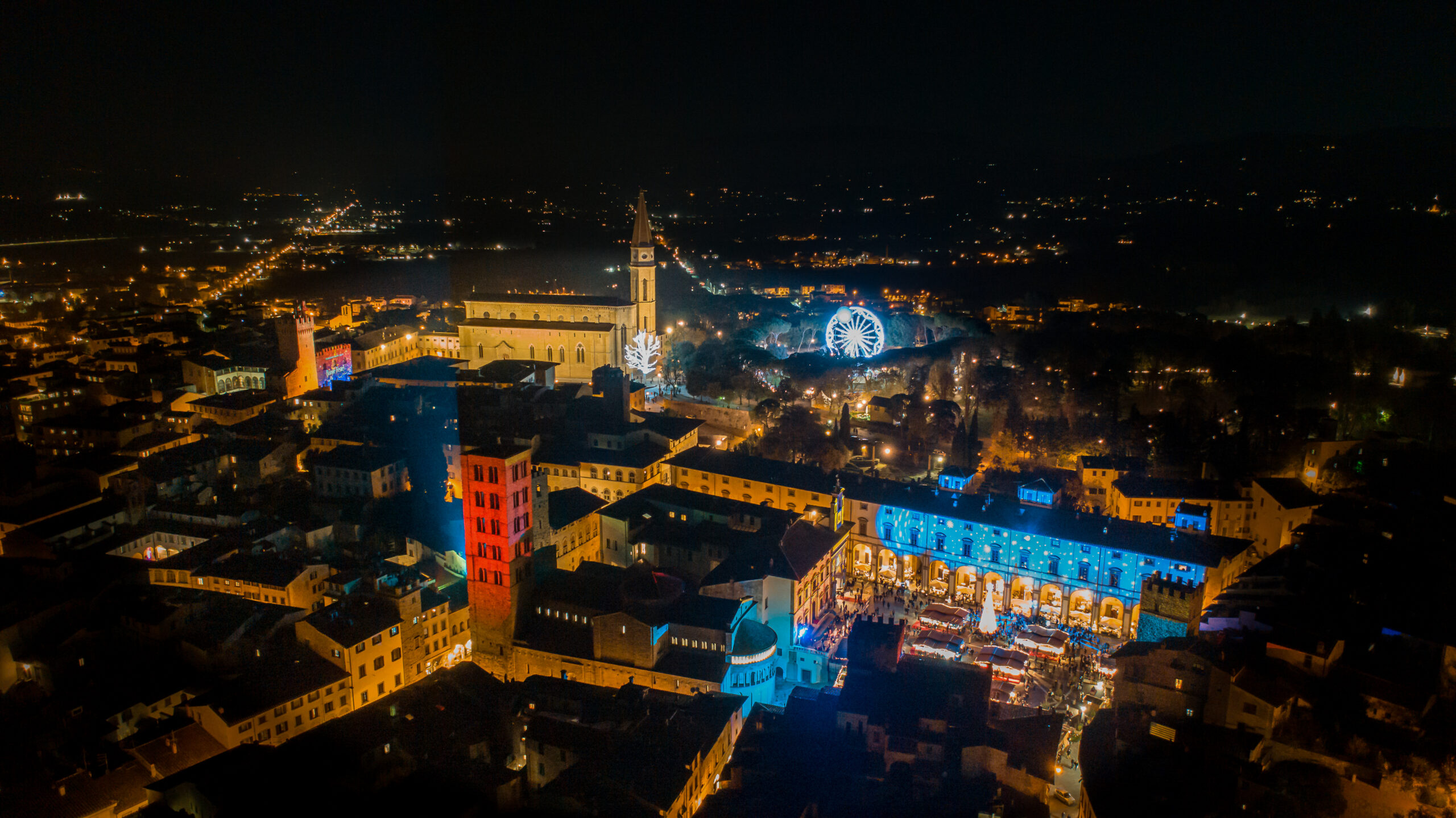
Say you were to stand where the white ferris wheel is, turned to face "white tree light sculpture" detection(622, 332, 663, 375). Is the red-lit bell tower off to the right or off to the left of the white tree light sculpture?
left

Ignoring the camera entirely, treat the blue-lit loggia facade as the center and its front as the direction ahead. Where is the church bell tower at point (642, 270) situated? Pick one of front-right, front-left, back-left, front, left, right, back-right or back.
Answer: right

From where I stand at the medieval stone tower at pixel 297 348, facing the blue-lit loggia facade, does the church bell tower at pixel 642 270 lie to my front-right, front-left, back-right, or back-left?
front-left

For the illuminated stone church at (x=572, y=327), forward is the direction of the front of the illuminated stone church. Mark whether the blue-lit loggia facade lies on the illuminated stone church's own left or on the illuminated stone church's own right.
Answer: on the illuminated stone church's own left

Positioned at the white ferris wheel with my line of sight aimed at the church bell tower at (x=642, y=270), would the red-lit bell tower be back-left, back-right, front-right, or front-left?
front-left

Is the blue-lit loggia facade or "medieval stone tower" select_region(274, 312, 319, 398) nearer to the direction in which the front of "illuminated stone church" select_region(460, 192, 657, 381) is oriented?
the medieval stone tower

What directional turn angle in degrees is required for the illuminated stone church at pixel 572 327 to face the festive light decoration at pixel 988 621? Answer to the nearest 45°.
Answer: approximately 90° to its left

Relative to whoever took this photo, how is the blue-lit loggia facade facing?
facing the viewer and to the left of the viewer

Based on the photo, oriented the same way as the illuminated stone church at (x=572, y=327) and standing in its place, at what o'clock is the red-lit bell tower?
The red-lit bell tower is roughly at 9 o'clock from the illuminated stone church.

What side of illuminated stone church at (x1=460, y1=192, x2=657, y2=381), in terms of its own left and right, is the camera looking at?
left

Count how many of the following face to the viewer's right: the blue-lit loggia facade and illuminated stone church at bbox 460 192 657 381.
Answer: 0

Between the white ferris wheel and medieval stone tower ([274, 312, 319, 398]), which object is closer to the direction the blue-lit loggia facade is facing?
the medieval stone tower

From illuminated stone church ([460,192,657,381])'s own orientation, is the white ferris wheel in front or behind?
behind

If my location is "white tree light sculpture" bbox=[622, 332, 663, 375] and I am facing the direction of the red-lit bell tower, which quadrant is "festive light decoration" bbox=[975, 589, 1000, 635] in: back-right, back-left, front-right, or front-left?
front-left
